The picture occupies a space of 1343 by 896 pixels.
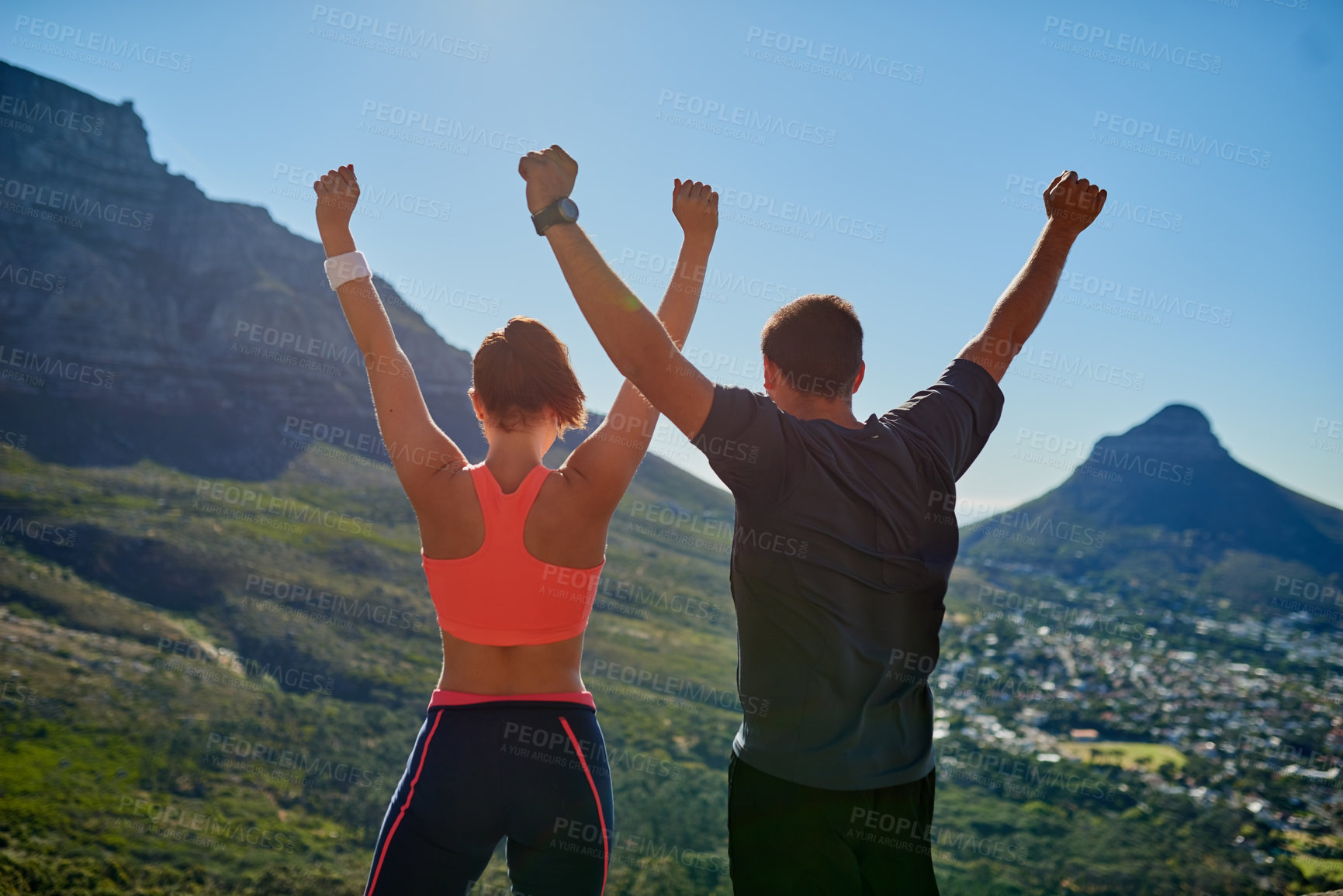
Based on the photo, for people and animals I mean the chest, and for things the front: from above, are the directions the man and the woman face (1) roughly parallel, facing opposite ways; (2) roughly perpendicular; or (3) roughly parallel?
roughly parallel

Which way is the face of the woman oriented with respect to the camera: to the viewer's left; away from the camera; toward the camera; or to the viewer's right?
away from the camera

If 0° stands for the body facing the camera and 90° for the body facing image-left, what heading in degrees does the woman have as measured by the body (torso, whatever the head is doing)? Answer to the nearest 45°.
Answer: approximately 180°

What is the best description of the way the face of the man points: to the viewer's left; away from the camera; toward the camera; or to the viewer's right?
away from the camera

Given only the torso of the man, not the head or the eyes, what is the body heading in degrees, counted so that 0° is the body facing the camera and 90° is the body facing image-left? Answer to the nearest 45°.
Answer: approximately 180°

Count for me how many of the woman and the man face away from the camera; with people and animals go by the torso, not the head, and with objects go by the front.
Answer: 2
